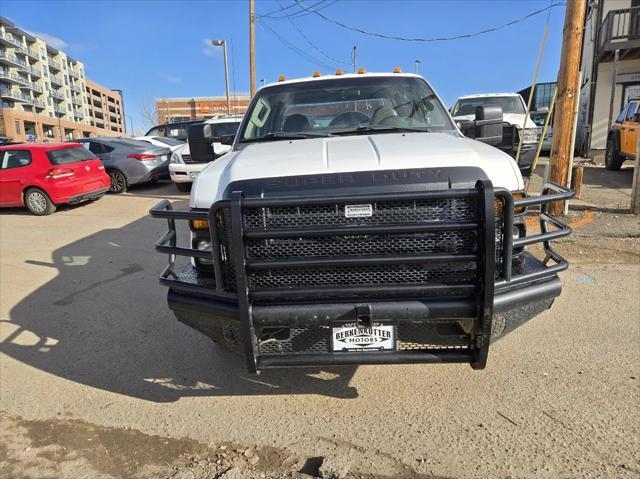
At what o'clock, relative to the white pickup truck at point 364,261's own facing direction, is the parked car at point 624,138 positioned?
The parked car is roughly at 7 o'clock from the white pickup truck.

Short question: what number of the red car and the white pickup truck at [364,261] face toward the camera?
1

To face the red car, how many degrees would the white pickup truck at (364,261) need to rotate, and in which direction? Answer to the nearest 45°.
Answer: approximately 135° to its right

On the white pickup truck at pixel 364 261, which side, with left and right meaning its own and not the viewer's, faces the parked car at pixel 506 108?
back

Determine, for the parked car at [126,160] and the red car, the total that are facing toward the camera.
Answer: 0

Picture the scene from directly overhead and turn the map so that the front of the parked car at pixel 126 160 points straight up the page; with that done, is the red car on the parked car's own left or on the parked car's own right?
on the parked car's own left

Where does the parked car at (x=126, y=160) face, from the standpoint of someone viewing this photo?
facing away from the viewer and to the left of the viewer

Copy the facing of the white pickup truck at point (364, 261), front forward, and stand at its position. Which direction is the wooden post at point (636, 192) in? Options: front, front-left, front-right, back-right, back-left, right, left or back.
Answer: back-left

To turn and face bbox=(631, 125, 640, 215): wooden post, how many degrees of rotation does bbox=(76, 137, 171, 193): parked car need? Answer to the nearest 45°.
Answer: approximately 180°

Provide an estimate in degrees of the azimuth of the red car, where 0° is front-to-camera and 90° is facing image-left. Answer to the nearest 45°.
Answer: approximately 135°

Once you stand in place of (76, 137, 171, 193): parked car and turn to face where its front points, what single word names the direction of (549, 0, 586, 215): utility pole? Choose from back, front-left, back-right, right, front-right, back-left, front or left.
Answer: back

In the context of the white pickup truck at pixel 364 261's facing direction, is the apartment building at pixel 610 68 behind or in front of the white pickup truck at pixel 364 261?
behind
